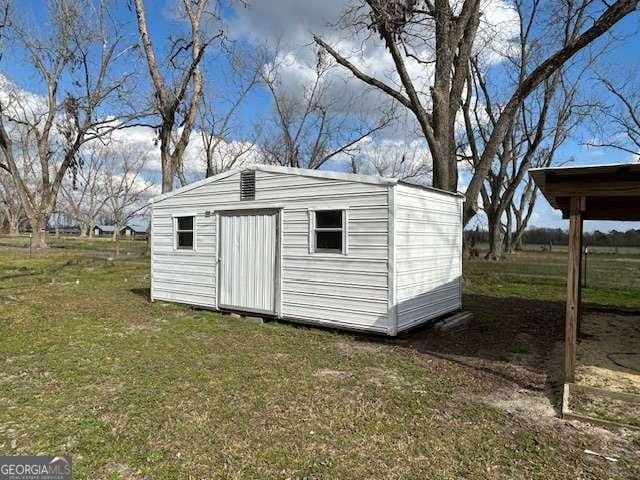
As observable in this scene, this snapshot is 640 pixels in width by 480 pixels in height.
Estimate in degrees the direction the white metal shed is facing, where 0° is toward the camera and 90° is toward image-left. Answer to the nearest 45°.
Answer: approximately 45°

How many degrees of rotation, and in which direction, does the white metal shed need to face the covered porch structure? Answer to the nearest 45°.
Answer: approximately 90° to its left
